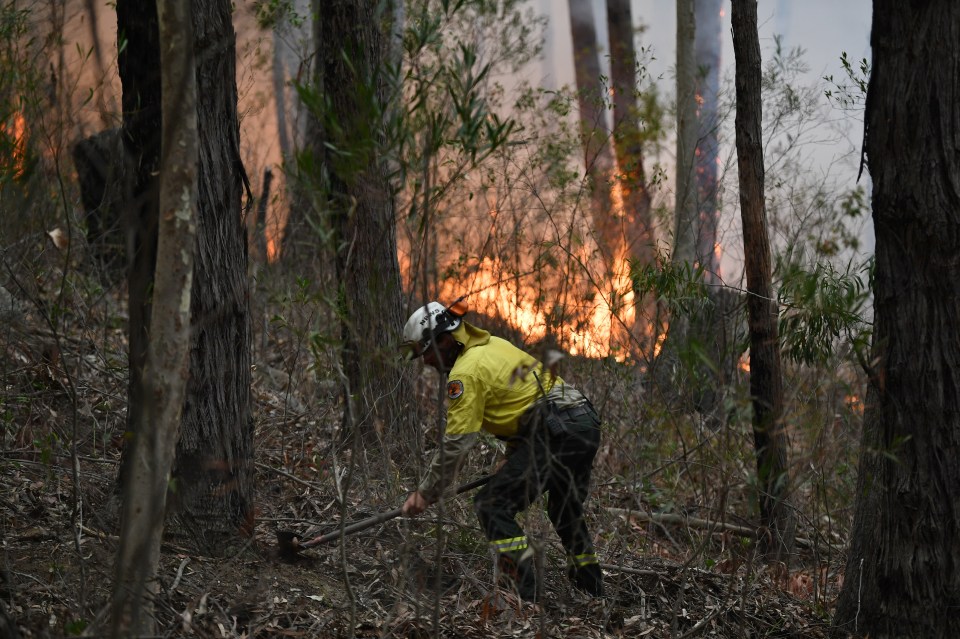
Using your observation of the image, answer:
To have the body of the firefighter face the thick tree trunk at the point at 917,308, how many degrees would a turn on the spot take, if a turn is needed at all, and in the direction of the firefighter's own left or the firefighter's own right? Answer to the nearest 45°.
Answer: approximately 135° to the firefighter's own left

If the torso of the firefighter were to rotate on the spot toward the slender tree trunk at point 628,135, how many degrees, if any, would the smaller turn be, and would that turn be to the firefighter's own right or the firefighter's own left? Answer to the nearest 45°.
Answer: approximately 90° to the firefighter's own right

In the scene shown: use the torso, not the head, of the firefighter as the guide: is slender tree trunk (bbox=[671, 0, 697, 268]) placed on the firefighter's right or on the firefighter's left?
on the firefighter's right

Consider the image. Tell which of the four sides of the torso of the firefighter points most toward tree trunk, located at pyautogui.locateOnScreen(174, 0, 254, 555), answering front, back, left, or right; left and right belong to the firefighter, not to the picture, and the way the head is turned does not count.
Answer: front

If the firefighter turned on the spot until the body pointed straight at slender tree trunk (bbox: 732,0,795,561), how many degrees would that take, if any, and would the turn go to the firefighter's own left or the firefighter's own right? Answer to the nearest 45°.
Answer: approximately 135° to the firefighter's own right

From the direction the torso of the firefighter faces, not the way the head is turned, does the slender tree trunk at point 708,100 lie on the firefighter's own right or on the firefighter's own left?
on the firefighter's own right

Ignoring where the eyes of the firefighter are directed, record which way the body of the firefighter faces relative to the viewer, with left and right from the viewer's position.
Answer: facing to the left of the viewer

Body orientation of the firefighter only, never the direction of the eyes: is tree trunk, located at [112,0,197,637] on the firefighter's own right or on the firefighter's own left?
on the firefighter's own left

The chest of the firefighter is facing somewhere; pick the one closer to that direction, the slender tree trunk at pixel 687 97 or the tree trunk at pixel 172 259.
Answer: the tree trunk

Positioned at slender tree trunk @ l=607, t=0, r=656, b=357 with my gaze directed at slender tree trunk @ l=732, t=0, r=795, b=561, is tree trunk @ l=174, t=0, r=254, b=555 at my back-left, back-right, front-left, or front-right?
front-right

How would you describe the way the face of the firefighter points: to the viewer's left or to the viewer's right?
to the viewer's left
